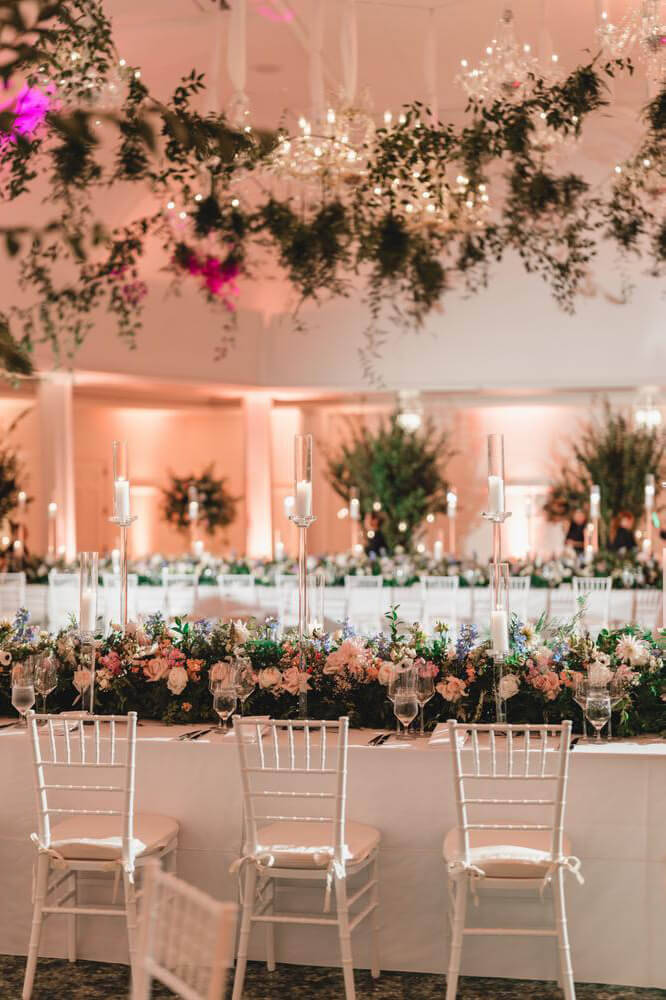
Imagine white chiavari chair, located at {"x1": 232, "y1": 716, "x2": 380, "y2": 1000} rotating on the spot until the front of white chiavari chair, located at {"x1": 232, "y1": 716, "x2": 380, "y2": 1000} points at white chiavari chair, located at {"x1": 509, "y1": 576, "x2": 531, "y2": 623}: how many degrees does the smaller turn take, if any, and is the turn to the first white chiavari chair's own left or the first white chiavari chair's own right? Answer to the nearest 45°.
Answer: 0° — it already faces it

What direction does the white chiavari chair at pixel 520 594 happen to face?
away from the camera

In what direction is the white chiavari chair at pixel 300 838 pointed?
away from the camera

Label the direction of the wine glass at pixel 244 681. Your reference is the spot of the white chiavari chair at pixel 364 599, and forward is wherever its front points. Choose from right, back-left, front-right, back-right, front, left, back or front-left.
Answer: back

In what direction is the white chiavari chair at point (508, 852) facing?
away from the camera

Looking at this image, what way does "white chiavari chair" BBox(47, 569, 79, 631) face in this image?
away from the camera

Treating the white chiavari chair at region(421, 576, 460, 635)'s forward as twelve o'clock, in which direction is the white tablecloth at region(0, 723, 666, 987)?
The white tablecloth is roughly at 6 o'clock from the white chiavari chair.

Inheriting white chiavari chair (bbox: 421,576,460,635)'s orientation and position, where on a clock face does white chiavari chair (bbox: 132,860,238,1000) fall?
white chiavari chair (bbox: 132,860,238,1000) is roughly at 6 o'clock from white chiavari chair (bbox: 421,576,460,635).

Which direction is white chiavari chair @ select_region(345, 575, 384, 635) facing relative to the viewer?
away from the camera

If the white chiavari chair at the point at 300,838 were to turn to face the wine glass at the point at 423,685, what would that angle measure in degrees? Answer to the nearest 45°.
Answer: approximately 45° to its right
